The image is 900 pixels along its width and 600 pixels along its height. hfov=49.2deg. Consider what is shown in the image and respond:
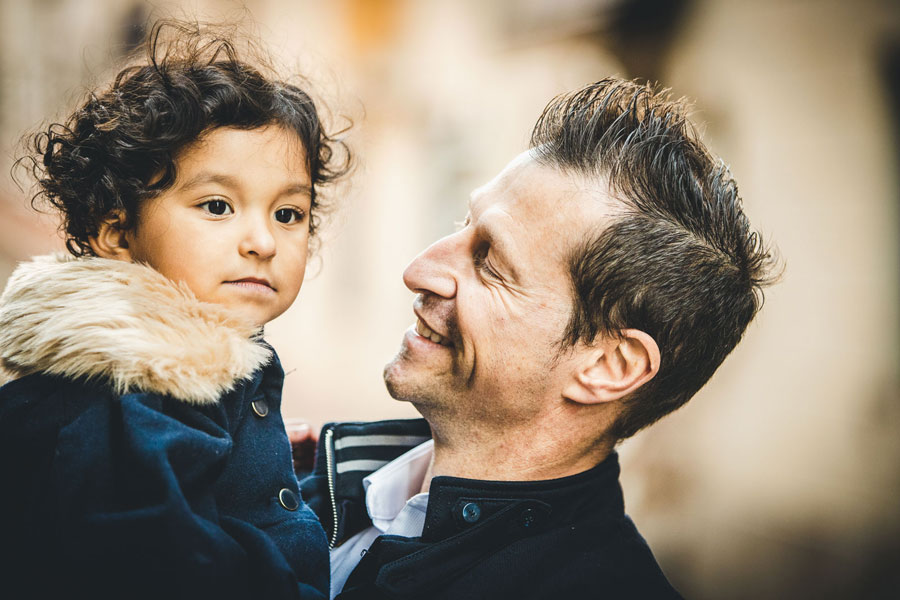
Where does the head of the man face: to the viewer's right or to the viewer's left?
to the viewer's left

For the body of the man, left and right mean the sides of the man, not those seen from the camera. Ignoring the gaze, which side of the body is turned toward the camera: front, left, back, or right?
left
